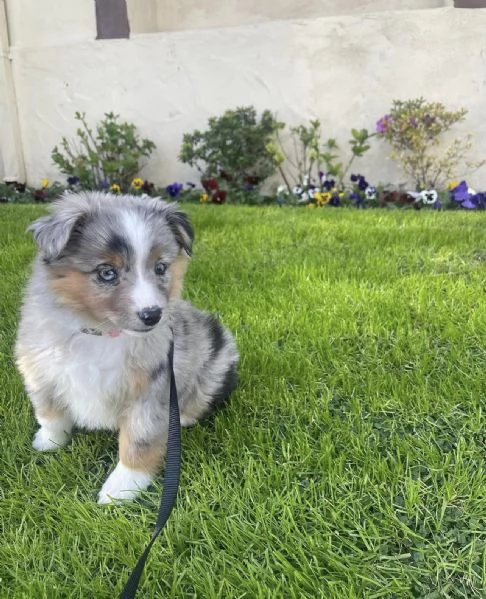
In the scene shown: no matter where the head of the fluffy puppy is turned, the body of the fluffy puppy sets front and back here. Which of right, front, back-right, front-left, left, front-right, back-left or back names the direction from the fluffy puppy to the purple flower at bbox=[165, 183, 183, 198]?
back-right

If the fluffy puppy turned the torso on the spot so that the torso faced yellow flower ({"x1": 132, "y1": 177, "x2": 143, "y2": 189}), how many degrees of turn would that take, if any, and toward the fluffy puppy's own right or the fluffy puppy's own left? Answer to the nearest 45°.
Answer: approximately 135° to the fluffy puppy's own right

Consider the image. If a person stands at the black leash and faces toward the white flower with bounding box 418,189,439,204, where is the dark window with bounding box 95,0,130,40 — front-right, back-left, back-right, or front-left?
front-left

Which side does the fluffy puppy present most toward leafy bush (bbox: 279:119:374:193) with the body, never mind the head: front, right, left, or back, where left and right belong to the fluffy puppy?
back

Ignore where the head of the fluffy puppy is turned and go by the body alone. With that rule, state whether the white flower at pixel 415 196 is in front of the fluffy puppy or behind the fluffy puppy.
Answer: behind

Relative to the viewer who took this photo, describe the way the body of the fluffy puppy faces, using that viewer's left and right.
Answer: facing the viewer and to the left of the viewer

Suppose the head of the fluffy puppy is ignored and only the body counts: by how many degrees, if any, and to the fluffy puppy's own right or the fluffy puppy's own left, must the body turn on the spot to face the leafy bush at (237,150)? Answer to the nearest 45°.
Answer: approximately 135° to the fluffy puppy's own right

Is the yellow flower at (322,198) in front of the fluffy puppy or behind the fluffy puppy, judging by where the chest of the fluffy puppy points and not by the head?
behind

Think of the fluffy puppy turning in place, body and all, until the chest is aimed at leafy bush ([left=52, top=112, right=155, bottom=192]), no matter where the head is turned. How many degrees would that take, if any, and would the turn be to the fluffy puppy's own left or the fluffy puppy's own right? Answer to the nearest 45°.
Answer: approximately 135° to the fluffy puppy's own right

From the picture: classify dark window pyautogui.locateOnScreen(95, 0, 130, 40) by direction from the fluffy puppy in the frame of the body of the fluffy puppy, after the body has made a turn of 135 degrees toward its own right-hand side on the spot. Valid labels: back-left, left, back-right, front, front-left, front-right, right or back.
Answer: front

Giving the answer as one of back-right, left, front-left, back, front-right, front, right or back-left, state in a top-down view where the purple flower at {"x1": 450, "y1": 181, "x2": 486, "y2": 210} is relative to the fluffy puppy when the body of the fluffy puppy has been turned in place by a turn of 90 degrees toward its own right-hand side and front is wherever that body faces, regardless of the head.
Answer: right

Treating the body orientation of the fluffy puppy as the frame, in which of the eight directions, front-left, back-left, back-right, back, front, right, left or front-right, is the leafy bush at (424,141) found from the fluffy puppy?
back

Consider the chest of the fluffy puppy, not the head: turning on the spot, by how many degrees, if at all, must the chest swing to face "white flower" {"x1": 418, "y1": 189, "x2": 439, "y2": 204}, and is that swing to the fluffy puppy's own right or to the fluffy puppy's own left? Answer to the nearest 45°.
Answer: approximately 180°

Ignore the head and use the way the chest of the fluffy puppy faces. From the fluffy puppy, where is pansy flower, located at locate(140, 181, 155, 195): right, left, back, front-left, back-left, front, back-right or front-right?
back-right

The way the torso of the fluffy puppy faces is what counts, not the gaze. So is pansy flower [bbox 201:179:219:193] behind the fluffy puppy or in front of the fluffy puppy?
behind
